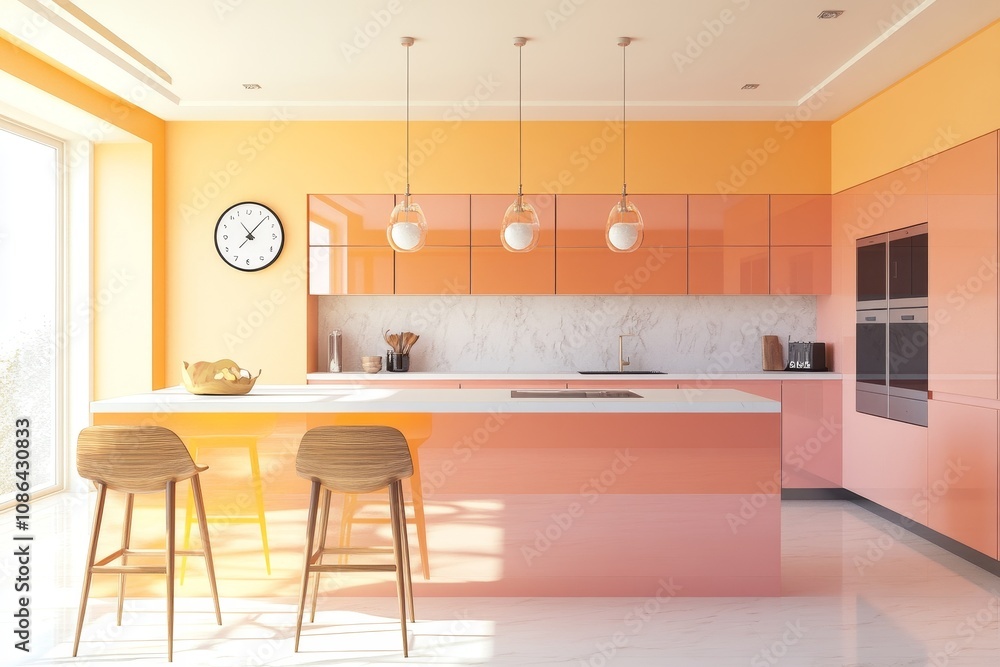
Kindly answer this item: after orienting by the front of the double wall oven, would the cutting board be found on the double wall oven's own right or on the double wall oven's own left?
on the double wall oven's own right

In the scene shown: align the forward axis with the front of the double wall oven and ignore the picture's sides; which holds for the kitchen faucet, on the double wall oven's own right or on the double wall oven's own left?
on the double wall oven's own right

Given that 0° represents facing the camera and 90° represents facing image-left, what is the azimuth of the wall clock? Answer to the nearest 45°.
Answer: approximately 0°

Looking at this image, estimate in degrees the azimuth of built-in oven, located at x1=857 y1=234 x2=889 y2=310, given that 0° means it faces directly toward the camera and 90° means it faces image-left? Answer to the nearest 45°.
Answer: approximately 45°

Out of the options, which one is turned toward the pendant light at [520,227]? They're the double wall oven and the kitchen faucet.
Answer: the double wall oven

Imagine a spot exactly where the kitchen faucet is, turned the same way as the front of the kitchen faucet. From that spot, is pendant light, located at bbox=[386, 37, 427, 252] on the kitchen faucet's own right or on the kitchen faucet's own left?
on the kitchen faucet's own right

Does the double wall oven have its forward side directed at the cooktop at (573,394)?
yes

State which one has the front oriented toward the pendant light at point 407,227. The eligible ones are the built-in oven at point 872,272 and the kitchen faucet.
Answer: the built-in oven

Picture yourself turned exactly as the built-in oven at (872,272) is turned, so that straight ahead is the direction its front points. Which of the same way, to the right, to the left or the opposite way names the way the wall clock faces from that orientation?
to the left

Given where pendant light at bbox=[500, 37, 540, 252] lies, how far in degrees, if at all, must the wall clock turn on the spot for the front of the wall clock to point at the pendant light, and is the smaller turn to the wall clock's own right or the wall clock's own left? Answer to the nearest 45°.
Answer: approximately 45° to the wall clock's own left
